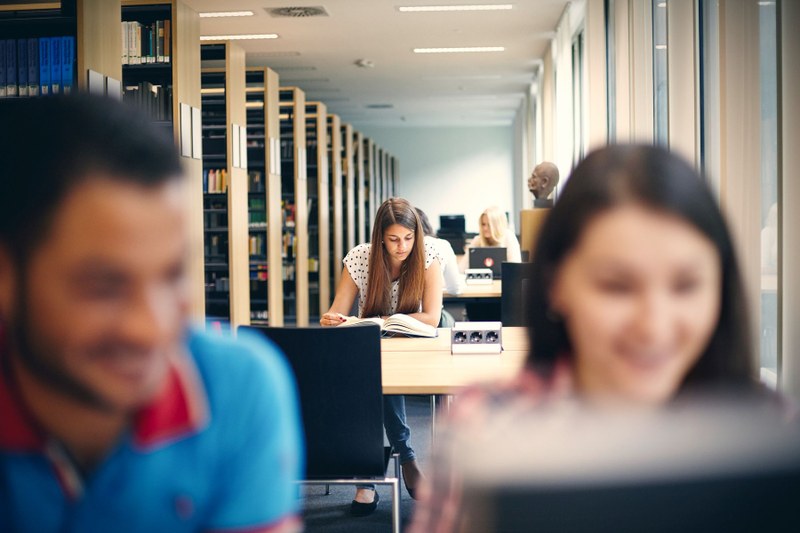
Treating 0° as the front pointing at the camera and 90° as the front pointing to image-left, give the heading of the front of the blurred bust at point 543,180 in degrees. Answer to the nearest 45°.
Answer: approximately 90°

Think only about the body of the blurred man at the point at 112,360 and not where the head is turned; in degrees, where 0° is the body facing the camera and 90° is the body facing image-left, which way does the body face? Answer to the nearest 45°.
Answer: approximately 315°

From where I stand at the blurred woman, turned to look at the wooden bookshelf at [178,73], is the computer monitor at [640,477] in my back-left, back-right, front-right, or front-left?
back-left

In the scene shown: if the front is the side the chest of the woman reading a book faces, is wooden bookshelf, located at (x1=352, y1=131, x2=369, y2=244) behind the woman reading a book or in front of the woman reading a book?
behind

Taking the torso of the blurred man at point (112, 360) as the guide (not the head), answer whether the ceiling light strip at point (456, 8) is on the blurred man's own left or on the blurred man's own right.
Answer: on the blurred man's own left
